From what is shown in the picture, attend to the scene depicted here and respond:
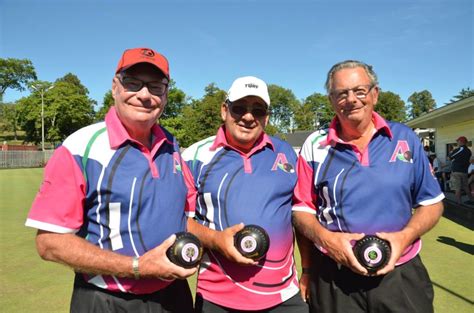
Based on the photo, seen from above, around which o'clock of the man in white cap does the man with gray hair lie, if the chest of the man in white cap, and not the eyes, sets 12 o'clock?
The man with gray hair is roughly at 9 o'clock from the man in white cap.

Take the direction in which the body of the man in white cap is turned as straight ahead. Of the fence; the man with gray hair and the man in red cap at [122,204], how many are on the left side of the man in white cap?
1

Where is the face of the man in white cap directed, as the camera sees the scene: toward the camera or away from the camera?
toward the camera

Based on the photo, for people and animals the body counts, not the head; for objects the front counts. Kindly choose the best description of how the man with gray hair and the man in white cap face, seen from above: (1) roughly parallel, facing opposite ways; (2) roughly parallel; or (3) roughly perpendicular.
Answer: roughly parallel

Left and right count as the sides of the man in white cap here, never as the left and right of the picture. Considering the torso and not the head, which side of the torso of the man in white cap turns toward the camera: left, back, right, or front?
front

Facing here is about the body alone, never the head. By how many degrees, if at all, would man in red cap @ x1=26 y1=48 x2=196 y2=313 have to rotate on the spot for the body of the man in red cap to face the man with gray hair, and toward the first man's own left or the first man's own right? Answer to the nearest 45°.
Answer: approximately 45° to the first man's own left

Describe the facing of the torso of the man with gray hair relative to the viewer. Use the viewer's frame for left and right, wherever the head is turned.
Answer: facing the viewer

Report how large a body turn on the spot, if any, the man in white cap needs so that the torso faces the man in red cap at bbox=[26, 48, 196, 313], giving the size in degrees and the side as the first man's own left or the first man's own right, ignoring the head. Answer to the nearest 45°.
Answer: approximately 45° to the first man's own right

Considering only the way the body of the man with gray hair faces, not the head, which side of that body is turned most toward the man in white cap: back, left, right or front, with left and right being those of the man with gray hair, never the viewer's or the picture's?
right

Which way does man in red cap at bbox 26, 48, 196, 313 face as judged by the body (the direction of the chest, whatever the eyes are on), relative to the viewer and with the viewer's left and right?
facing the viewer and to the right of the viewer

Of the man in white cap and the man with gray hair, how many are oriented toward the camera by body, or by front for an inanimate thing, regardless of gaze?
2

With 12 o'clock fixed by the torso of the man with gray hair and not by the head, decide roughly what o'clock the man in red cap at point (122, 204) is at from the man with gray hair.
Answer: The man in red cap is roughly at 2 o'clock from the man with gray hair.

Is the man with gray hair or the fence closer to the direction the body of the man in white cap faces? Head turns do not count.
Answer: the man with gray hair

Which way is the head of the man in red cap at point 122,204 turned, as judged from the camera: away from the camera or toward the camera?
toward the camera
